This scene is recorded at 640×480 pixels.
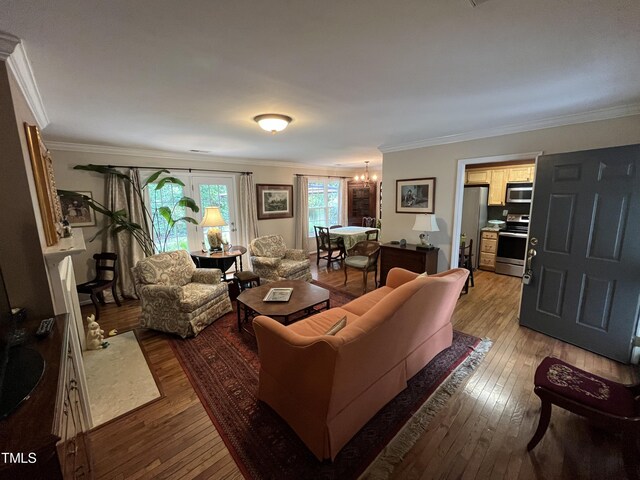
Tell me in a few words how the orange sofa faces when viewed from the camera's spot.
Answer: facing away from the viewer and to the left of the viewer

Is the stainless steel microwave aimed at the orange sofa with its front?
yes

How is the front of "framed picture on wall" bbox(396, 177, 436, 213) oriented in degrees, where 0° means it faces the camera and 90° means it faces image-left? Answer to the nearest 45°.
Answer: approximately 45°

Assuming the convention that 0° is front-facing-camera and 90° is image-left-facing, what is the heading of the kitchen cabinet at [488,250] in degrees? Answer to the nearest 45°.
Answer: approximately 0°

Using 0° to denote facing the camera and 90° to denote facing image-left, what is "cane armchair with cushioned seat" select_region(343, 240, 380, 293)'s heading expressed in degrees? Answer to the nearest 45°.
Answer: approximately 45°

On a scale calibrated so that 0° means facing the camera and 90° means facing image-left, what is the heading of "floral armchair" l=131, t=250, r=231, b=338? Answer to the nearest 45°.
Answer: approximately 315°

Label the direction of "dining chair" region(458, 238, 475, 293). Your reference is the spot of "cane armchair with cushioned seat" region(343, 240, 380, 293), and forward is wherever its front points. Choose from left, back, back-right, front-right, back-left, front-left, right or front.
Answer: back-left

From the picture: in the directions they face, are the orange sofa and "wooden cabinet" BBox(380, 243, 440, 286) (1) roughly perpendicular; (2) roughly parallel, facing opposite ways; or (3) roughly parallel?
roughly perpendicular

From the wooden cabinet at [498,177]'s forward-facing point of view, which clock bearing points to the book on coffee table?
The book on coffee table is roughly at 1 o'clock from the wooden cabinet.

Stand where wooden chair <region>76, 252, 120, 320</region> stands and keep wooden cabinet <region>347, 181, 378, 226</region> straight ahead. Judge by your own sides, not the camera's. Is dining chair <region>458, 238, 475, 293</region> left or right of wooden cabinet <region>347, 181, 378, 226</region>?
right

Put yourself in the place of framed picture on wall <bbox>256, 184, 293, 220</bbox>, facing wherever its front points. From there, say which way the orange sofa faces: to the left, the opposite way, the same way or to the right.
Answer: the opposite way

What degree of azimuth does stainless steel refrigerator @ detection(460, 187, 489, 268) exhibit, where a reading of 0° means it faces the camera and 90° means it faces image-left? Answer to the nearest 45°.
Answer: approximately 315°
